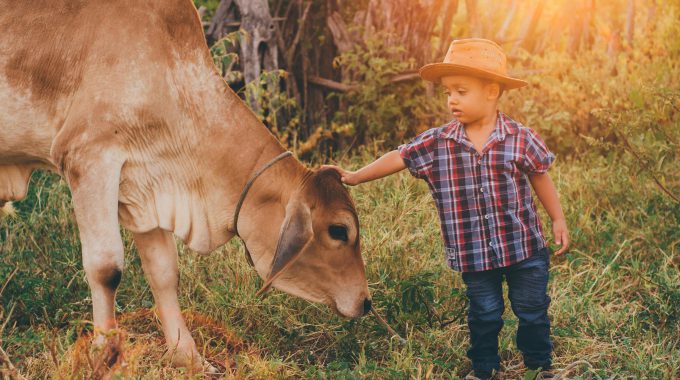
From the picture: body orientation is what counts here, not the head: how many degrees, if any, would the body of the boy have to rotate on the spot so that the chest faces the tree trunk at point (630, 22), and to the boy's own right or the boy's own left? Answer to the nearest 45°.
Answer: approximately 180°

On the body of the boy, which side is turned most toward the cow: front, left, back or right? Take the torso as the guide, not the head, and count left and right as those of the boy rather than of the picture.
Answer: right

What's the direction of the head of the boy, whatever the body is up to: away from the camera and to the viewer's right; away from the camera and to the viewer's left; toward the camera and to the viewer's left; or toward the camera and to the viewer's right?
toward the camera and to the viewer's left

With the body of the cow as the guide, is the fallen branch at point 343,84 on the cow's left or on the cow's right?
on the cow's left

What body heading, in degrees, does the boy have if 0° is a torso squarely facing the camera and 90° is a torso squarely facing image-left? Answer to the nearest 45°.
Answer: approximately 0°

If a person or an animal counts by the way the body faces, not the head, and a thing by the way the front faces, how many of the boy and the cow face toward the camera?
1

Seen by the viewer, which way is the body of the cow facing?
to the viewer's right
